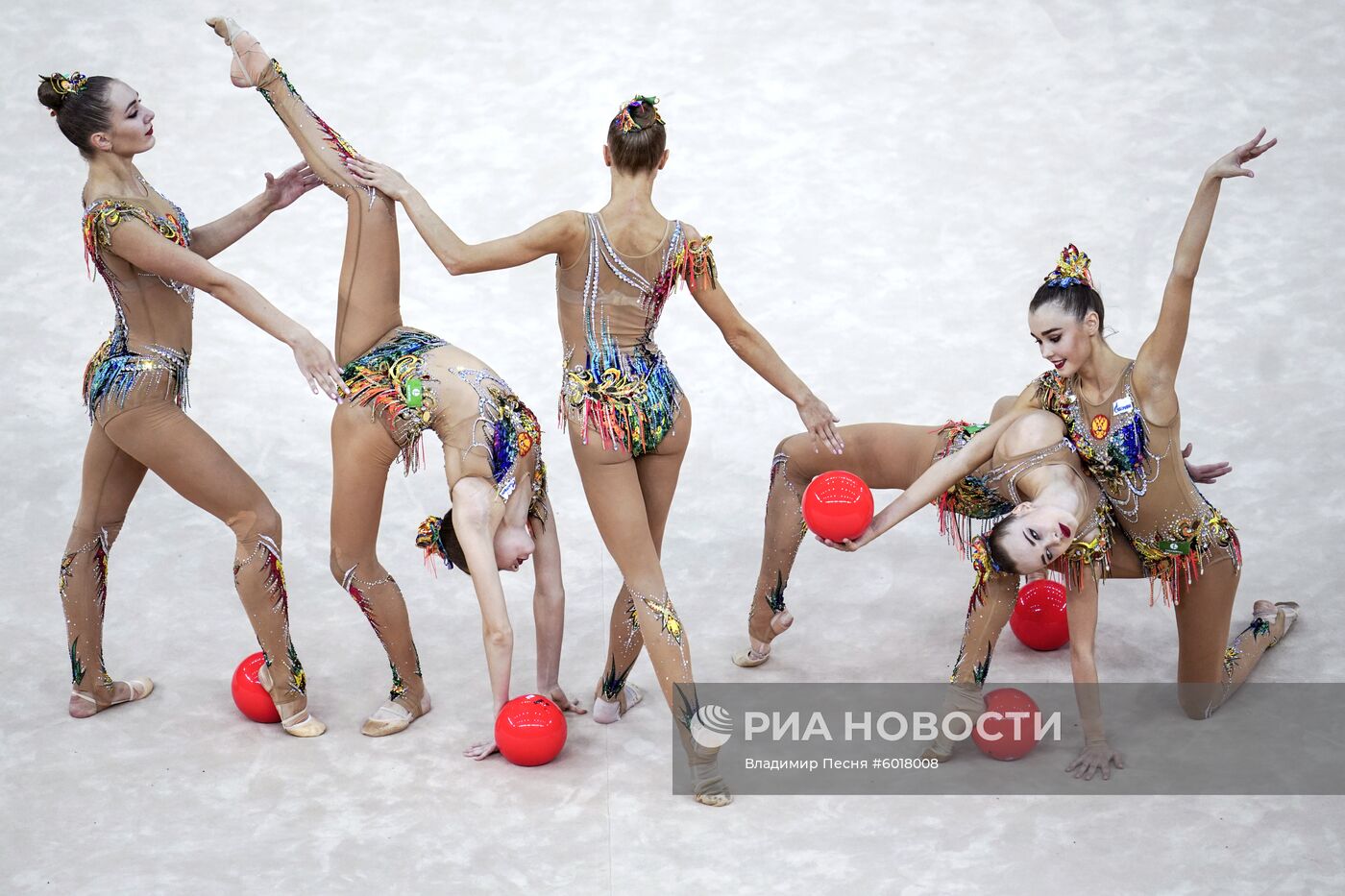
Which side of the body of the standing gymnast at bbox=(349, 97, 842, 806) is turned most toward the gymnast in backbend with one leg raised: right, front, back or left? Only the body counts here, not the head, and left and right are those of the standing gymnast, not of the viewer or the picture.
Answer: left

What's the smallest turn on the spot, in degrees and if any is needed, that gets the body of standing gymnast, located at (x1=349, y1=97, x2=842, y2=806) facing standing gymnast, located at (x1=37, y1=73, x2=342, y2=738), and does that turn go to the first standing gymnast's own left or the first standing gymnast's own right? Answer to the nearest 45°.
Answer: approximately 90° to the first standing gymnast's own left

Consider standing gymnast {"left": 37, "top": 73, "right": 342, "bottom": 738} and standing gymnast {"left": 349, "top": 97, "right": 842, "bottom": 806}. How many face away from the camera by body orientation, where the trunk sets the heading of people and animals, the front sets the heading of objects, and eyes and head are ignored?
1

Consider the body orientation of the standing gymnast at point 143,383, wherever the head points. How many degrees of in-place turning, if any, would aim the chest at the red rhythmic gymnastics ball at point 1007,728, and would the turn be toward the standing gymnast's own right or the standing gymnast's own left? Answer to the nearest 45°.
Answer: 0° — they already face it

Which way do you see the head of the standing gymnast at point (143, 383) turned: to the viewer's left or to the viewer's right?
to the viewer's right

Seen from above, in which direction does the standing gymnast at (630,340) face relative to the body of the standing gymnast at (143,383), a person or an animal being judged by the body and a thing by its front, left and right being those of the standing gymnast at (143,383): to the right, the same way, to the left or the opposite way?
to the left

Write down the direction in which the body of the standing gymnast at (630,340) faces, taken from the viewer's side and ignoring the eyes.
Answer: away from the camera

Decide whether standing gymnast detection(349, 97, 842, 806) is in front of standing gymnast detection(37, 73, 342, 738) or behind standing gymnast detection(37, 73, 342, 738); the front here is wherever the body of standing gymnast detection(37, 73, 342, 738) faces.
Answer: in front

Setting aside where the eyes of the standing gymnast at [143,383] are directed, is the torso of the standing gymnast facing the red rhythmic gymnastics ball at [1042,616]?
yes

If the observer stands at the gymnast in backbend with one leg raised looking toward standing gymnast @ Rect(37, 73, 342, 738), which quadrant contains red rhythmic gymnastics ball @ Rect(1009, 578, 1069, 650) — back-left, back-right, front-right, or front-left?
back-right

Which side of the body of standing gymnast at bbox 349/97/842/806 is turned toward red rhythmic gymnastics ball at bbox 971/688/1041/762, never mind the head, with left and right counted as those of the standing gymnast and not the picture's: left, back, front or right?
right

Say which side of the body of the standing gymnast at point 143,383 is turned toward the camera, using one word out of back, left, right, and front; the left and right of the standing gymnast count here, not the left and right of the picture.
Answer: right

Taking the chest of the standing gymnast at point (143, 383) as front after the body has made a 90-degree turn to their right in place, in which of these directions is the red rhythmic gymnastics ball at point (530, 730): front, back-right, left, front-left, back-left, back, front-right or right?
left

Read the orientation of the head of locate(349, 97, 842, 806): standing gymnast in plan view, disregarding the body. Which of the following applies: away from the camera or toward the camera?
away from the camera
